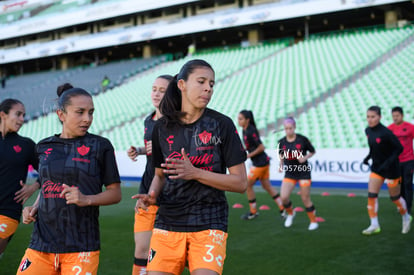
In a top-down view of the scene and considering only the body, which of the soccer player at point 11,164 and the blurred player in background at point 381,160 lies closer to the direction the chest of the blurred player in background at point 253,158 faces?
the soccer player

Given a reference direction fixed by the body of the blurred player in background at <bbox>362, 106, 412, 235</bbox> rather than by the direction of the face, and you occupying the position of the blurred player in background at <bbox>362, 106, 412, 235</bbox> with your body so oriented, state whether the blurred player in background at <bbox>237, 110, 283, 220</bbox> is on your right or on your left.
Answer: on your right

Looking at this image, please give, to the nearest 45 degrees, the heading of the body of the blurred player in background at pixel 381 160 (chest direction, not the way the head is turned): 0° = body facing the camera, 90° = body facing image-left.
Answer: approximately 45°

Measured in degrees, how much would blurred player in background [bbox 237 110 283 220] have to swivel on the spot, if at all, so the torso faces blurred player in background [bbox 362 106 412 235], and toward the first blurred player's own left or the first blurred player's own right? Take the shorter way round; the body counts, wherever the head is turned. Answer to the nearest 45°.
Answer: approximately 135° to the first blurred player's own left

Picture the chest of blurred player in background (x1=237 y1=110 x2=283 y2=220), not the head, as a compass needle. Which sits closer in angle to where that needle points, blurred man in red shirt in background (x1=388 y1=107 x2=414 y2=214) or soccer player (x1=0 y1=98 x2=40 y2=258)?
the soccer player
